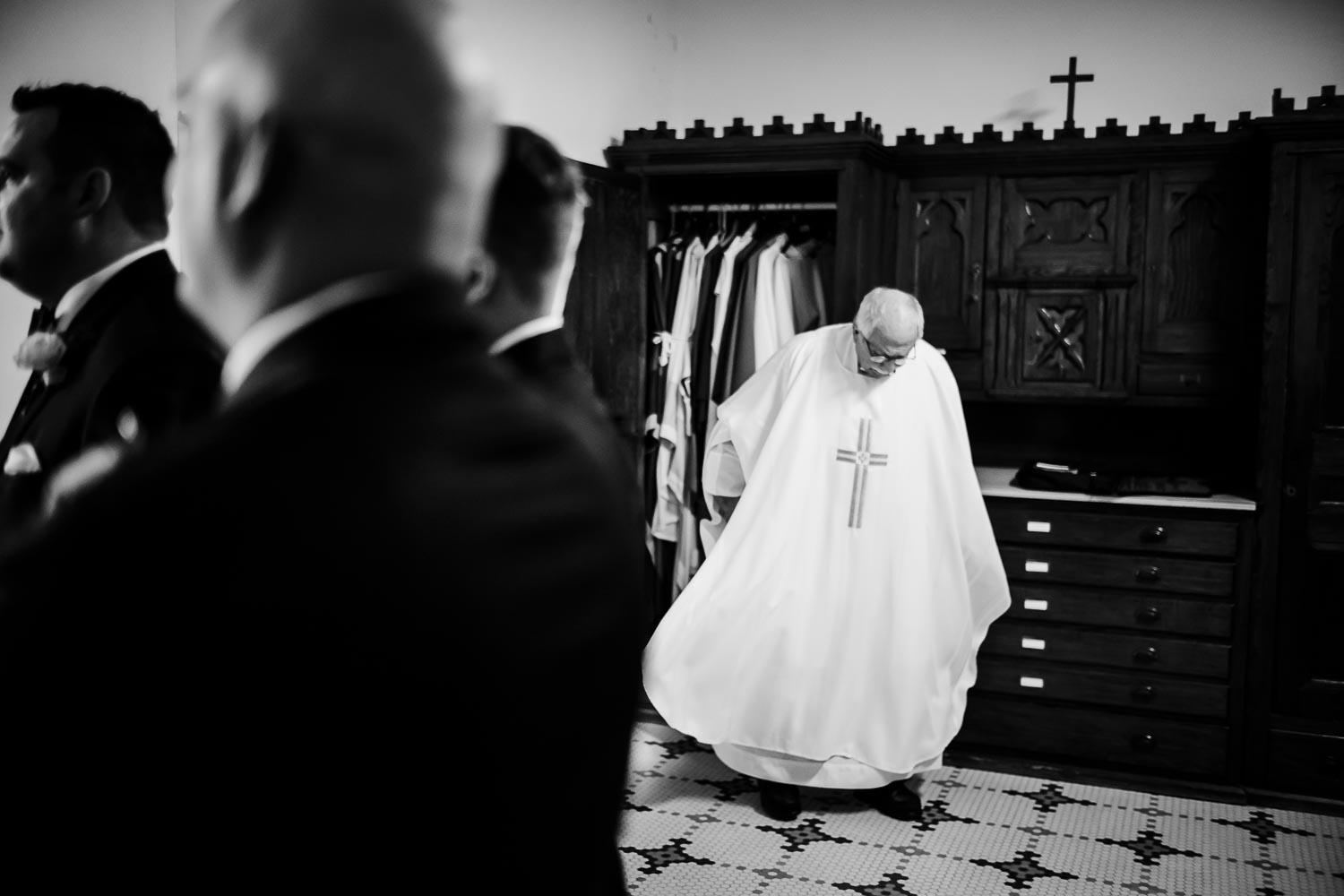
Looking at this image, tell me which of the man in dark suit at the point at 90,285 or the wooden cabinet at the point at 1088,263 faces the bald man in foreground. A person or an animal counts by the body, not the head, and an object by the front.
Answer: the wooden cabinet

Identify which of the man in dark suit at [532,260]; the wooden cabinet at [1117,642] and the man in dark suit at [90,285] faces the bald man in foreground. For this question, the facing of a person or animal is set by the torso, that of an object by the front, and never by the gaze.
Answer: the wooden cabinet

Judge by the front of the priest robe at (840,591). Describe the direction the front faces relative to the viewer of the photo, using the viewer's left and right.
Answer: facing the viewer

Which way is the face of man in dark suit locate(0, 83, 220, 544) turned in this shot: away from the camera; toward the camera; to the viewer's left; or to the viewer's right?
to the viewer's left

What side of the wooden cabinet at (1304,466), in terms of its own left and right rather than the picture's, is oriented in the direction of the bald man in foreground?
front

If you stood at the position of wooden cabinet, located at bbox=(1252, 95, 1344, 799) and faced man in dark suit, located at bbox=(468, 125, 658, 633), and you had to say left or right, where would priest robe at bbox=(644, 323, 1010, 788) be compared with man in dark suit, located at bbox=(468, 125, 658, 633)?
right

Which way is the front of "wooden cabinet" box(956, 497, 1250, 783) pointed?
toward the camera

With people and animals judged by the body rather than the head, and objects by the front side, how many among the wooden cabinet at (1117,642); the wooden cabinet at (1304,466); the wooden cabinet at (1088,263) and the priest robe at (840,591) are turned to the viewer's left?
0

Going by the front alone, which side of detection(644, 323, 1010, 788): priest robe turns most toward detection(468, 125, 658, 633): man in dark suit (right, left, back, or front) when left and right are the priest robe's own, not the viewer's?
front

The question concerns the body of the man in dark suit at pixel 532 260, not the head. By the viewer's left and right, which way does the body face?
facing away from the viewer and to the left of the viewer

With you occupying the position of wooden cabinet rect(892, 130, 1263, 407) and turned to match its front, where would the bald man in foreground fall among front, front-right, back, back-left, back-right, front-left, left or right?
front

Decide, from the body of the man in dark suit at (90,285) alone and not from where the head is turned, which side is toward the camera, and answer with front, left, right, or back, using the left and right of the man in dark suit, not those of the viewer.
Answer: left

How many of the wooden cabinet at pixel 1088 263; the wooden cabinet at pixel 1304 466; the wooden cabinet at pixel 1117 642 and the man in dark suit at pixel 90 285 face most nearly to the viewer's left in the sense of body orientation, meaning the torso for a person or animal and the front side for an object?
1

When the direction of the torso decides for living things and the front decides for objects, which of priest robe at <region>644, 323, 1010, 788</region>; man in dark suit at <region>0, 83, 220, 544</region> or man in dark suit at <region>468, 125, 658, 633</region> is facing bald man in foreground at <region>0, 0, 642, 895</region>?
the priest robe

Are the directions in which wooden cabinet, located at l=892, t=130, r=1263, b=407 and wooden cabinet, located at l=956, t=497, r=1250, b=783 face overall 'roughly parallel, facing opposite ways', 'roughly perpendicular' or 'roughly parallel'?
roughly parallel

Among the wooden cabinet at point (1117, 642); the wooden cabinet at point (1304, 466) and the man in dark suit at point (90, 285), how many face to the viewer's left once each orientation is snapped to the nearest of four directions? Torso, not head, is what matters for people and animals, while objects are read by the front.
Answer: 1

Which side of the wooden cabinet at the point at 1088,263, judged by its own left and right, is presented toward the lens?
front
